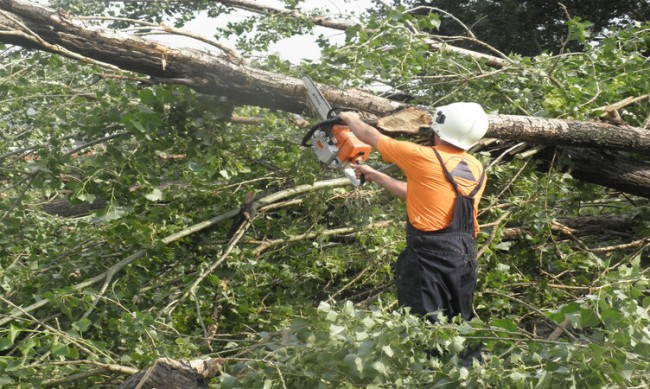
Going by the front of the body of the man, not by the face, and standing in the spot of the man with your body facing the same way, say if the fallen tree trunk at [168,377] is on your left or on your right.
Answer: on your left

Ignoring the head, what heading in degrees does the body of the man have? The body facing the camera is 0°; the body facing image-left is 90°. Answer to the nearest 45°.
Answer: approximately 135°
